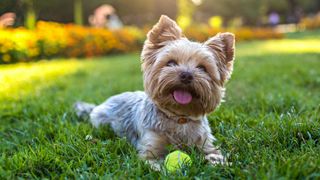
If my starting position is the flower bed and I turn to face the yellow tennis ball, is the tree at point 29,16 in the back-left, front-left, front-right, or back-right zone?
back-right

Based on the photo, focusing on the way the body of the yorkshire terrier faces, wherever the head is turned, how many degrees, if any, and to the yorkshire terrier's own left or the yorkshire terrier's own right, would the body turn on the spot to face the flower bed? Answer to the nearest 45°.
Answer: approximately 135° to the yorkshire terrier's own left

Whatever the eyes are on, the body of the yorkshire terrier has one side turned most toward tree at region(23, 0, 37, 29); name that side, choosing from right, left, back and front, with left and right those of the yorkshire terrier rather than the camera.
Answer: back

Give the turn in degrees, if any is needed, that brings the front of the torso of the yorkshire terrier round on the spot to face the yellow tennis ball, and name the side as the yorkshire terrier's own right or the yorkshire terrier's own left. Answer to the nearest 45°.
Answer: approximately 45° to the yorkshire terrier's own right

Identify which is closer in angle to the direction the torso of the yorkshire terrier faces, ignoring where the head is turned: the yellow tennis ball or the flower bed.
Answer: the yellow tennis ball

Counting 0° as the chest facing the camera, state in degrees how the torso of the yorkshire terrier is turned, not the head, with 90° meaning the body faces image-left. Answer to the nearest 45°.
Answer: approximately 315°
